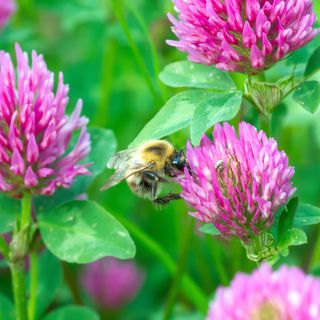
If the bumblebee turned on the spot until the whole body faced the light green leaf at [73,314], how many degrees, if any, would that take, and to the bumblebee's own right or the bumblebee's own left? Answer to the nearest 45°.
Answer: approximately 180°

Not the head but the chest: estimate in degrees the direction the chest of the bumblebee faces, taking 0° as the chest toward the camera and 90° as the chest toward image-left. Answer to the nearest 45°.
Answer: approximately 270°

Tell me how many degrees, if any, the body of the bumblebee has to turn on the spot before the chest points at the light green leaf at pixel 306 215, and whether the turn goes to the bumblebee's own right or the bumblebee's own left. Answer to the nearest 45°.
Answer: approximately 45° to the bumblebee's own right

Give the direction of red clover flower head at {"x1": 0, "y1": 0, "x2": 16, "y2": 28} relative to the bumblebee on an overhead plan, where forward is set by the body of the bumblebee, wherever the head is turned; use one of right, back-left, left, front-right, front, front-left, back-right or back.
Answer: left

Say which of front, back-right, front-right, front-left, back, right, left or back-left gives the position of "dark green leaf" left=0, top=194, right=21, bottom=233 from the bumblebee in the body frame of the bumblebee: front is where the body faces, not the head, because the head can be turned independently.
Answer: back
